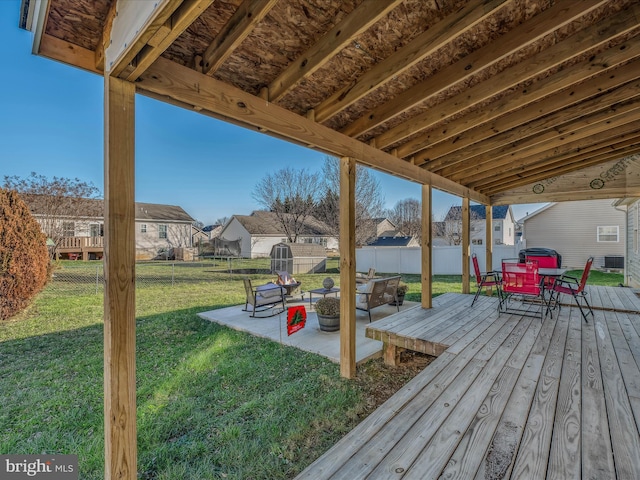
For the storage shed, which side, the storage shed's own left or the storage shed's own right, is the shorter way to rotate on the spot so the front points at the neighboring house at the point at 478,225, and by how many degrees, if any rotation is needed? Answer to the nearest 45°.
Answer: approximately 180°

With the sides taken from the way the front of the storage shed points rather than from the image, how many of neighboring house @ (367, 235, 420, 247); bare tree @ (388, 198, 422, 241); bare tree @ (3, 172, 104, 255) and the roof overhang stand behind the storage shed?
2

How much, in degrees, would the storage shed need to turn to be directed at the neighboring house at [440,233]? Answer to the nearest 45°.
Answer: approximately 180°

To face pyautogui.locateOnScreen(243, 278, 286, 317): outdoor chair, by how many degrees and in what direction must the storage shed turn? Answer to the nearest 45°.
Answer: approximately 45° to its left

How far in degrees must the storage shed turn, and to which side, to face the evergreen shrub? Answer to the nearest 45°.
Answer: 0° — it already faces it

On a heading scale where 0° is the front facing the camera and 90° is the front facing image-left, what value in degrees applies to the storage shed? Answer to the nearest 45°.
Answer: approximately 45°

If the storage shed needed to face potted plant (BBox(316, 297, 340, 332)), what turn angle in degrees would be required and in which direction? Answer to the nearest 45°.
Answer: approximately 45° to its left

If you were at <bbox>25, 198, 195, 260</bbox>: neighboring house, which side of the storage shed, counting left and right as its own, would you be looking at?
right

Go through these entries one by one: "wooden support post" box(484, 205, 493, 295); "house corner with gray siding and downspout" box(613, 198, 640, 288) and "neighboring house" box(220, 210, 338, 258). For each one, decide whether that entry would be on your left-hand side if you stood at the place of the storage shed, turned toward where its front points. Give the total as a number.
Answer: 2

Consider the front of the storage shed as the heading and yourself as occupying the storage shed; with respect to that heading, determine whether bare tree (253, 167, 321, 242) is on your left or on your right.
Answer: on your right

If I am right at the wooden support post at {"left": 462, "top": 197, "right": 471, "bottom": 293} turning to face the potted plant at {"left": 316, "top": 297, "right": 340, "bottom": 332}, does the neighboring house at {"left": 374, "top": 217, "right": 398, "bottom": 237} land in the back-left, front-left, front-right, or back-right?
back-right

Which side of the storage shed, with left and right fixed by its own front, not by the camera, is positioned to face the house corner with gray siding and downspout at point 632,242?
left

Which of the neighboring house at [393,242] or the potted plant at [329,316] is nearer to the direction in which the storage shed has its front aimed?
the potted plant
